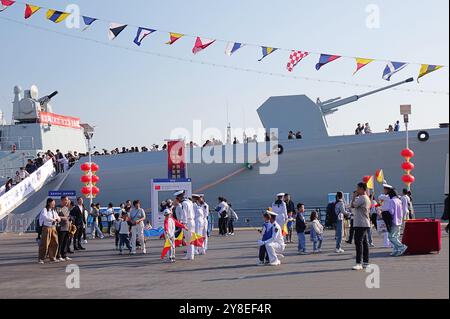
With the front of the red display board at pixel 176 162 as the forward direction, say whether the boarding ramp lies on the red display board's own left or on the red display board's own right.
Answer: on the red display board's own right

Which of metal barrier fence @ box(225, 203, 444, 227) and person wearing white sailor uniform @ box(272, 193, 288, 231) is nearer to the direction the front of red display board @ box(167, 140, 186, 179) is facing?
the person wearing white sailor uniform

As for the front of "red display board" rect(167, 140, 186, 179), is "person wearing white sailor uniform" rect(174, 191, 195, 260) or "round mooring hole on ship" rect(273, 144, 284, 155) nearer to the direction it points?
the person wearing white sailor uniform

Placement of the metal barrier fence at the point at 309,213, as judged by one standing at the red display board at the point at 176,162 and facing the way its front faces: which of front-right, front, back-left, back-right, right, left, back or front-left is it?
left

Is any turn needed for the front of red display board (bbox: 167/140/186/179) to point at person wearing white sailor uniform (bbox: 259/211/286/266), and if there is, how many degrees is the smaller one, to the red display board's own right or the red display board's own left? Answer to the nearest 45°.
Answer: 0° — it already faces them

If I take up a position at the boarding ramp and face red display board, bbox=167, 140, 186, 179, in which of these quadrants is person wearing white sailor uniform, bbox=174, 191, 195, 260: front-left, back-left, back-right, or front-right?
front-right

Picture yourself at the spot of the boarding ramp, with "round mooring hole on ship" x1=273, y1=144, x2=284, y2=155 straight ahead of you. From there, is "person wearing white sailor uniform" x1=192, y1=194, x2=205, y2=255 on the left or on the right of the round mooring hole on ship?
right

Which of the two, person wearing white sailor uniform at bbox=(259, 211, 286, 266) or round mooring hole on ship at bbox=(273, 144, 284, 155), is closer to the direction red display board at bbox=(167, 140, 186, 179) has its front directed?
the person wearing white sailor uniform

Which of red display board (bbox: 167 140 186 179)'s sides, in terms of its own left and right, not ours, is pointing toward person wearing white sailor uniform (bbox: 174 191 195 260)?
front

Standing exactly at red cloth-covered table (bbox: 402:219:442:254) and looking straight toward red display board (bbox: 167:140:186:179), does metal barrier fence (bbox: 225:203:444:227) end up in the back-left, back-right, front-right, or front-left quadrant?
front-right

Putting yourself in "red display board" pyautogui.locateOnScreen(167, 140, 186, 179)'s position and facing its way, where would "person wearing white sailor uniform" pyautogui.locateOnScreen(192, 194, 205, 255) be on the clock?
The person wearing white sailor uniform is roughly at 12 o'clock from the red display board.

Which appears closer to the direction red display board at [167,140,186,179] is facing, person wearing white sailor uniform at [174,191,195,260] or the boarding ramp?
the person wearing white sailor uniform

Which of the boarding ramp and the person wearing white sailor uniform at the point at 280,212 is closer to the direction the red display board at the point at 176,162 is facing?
the person wearing white sailor uniform

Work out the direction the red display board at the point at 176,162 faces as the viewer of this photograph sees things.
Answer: facing the viewer
